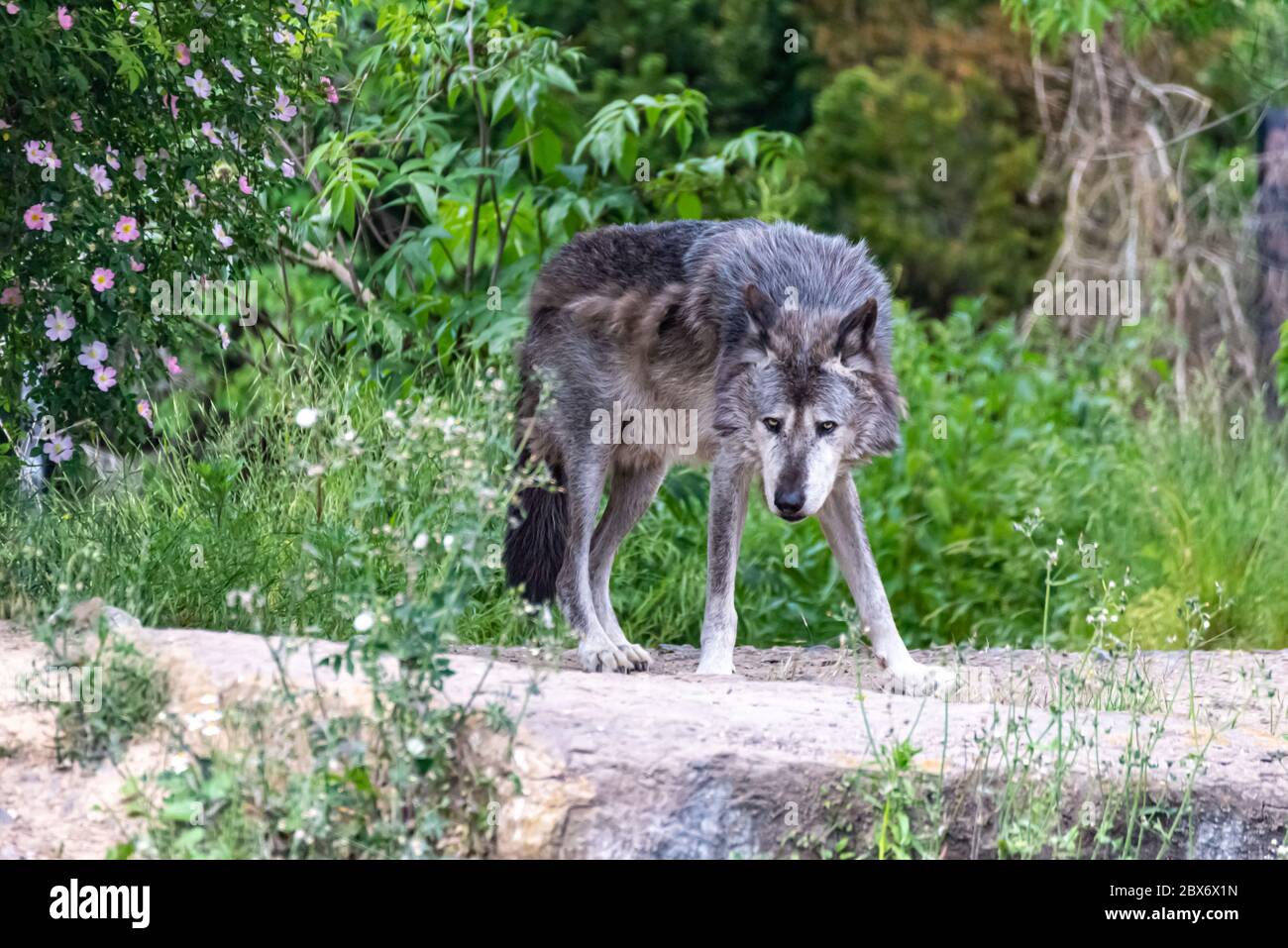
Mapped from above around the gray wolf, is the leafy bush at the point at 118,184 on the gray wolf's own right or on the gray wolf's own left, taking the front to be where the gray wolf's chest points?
on the gray wolf's own right

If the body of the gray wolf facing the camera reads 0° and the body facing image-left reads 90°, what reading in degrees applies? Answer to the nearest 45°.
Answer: approximately 315°
